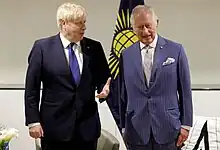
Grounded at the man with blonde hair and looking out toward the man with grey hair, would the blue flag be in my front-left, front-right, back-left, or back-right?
front-left

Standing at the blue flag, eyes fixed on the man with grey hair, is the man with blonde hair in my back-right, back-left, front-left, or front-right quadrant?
front-right

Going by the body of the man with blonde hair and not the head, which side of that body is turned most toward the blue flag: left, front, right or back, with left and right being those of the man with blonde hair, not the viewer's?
left

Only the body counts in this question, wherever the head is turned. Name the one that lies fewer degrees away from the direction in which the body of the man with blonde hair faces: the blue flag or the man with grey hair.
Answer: the man with grey hair

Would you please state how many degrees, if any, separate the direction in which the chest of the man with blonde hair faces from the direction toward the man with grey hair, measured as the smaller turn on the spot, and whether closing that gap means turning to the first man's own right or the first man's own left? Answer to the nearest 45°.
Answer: approximately 45° to the first man's own left

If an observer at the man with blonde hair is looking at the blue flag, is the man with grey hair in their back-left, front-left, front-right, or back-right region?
front-right

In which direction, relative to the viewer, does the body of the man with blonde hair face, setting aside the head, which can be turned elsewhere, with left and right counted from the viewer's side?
facing the viewer and to the right of the viewer
